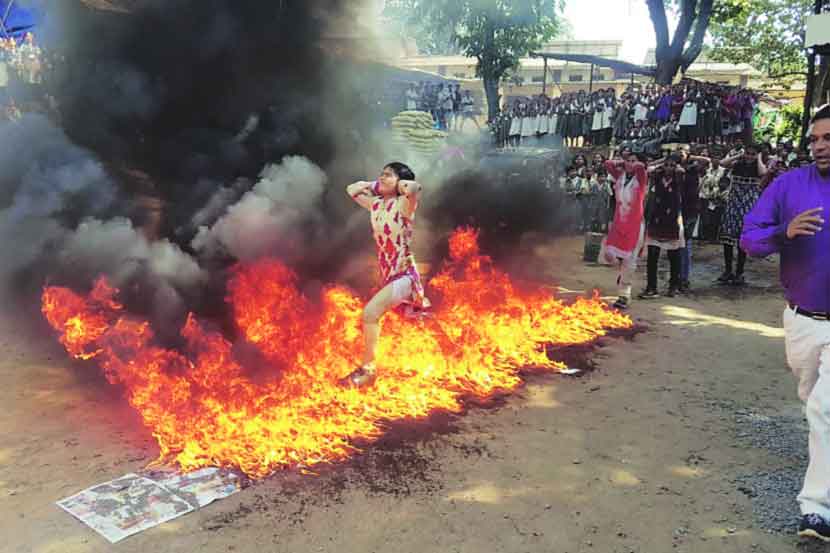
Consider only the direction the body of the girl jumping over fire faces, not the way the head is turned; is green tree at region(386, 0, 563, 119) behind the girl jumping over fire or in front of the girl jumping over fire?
behind

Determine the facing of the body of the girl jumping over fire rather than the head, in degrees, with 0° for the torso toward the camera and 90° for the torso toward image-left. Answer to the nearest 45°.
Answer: approximately 45°

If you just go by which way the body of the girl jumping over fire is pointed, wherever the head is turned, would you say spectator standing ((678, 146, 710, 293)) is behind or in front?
behind

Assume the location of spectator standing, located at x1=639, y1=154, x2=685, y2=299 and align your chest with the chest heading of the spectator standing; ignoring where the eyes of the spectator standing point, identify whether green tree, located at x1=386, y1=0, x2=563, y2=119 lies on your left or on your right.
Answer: on your right

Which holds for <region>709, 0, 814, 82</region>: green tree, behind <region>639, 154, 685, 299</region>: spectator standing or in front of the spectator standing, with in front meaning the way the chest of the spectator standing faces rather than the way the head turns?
behind

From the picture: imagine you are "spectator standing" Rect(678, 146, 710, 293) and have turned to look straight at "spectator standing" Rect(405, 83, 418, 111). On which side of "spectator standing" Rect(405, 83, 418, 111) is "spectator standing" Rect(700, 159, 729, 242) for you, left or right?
right

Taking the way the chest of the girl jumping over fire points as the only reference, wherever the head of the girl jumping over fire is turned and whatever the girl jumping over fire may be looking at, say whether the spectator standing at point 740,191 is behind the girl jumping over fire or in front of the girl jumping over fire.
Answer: behind

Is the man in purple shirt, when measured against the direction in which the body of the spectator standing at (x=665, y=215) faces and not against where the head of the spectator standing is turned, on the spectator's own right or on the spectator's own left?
on the spectator's own left
